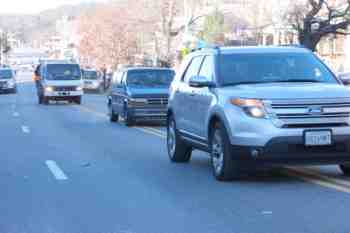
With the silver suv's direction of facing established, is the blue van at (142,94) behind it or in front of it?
behind

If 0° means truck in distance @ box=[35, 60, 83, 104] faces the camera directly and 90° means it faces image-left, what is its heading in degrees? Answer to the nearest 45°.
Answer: approximately 0°

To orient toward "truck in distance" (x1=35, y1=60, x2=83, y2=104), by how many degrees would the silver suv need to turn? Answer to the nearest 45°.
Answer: approximately 135° to its left

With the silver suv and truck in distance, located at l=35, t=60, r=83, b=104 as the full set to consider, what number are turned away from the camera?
0

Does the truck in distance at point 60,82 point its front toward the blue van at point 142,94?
yes

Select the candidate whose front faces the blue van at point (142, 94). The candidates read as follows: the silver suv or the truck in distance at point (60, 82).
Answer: the truck in distance

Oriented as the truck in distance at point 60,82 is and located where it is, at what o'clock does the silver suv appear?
The silver suv is roughly at 12 o'clock from the truck in distance.
